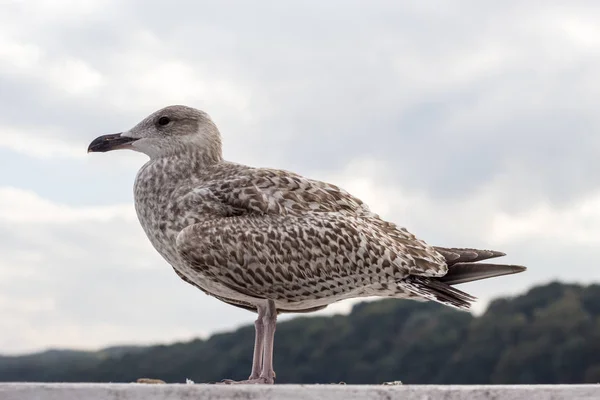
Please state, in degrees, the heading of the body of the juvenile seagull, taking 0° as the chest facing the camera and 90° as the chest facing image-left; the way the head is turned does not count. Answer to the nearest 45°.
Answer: approximately 90°
